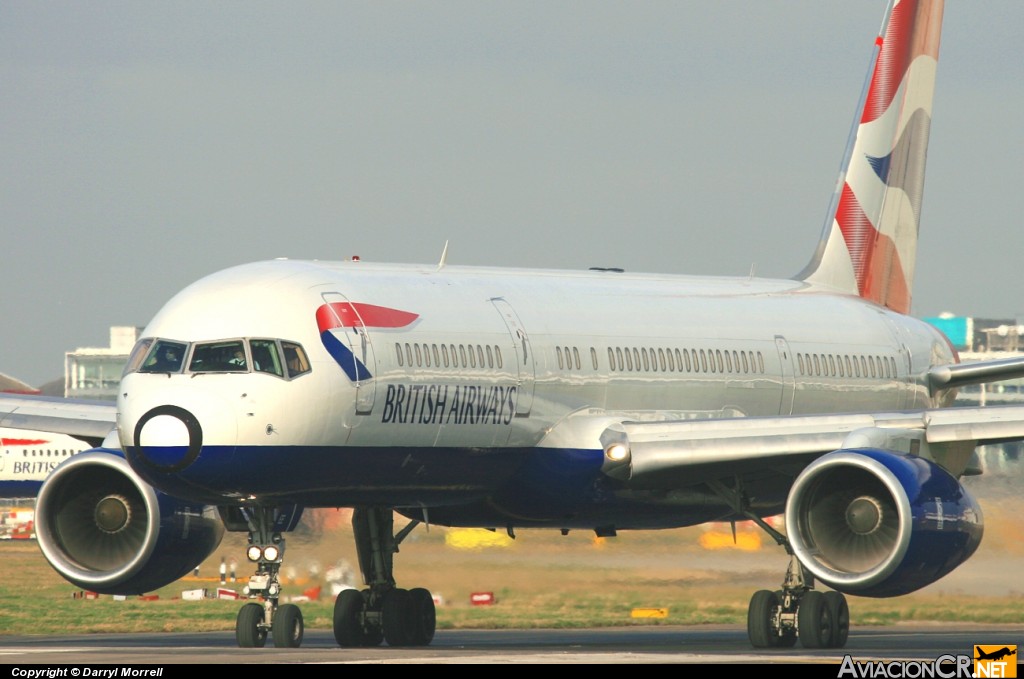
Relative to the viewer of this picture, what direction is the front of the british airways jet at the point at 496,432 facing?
facing the viewer and to the left of the viewer
